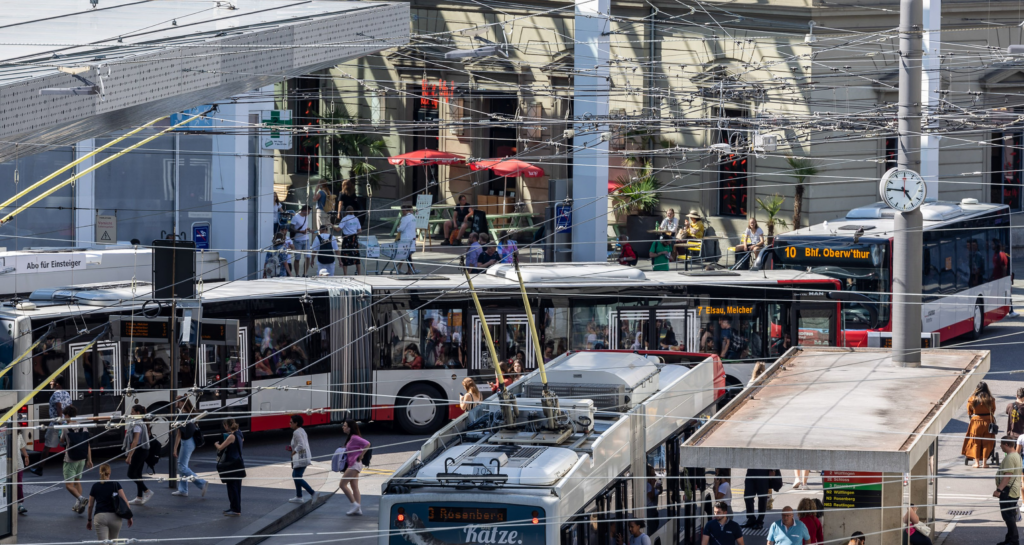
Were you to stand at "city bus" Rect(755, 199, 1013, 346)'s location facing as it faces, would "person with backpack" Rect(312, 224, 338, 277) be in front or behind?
in front

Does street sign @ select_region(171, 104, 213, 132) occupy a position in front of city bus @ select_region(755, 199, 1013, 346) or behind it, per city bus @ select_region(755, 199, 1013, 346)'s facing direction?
in front

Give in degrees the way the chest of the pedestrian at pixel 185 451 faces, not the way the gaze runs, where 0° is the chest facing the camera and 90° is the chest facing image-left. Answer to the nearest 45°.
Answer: approximately 90°

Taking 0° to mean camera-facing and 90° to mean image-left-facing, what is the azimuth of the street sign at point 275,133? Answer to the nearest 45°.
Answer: approximately 0°

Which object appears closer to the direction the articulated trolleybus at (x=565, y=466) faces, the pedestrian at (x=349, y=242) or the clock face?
the clock face

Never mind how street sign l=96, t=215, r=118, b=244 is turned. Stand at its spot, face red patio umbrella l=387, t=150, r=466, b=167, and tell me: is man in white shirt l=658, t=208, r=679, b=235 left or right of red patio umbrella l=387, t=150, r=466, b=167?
right

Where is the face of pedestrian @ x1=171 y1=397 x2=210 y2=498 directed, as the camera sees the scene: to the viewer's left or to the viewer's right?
to the viewer's left
